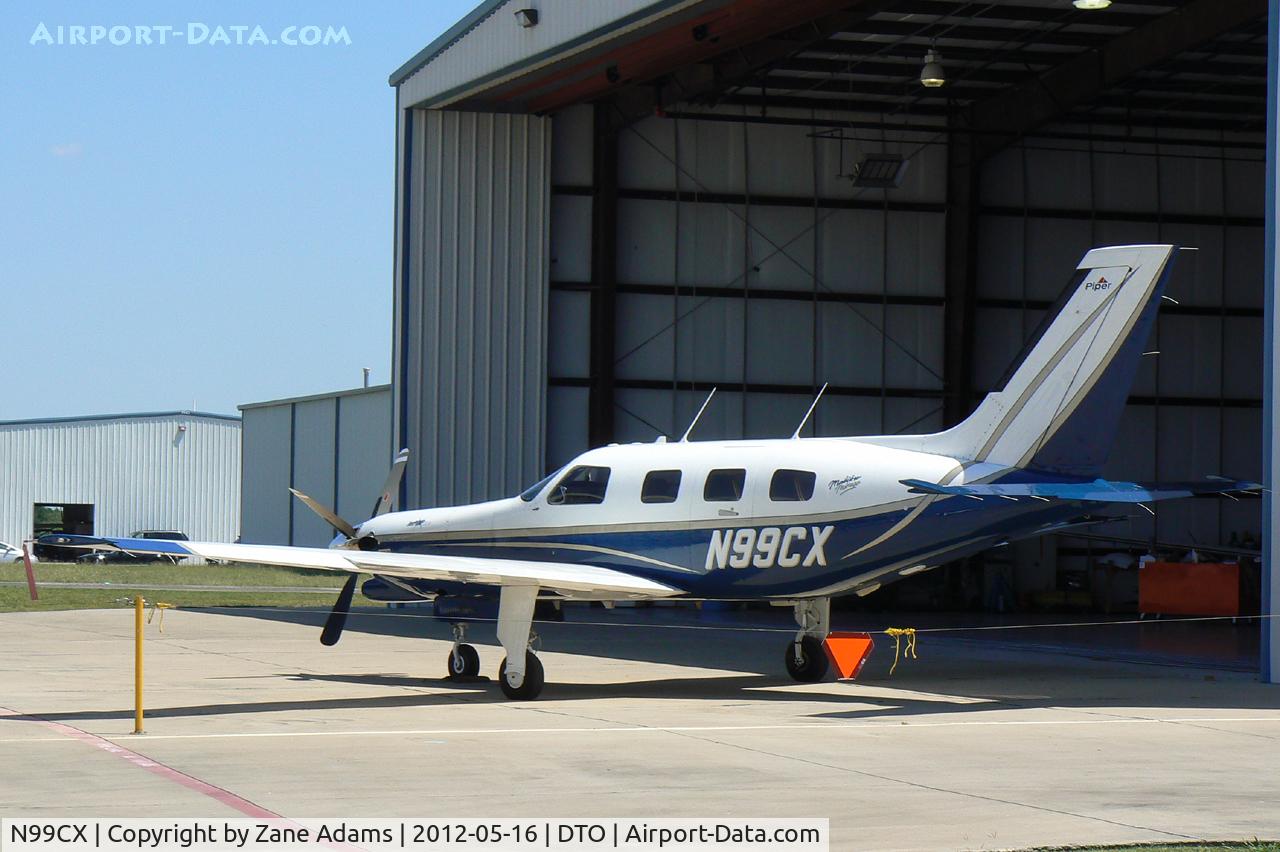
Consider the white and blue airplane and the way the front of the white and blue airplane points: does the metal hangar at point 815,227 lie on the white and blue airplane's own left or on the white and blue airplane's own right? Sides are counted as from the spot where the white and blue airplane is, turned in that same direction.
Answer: on the white and blue airplane's own right

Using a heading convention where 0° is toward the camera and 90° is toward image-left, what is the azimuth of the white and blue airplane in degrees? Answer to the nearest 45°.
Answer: approximately 135°
